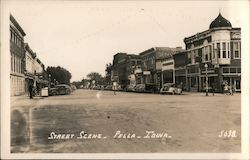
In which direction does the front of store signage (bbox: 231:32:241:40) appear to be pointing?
toward the camera

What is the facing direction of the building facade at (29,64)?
to the viewer's right

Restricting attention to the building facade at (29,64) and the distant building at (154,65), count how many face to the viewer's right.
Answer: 1

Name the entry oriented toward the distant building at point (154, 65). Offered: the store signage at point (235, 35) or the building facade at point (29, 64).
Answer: the building facade

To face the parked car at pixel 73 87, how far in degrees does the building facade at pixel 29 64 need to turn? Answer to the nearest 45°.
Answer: approximately 45° to its left

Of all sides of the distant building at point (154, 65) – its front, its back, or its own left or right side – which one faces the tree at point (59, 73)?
front

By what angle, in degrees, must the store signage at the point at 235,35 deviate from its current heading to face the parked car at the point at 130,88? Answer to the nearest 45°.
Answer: approximately 135° to its right

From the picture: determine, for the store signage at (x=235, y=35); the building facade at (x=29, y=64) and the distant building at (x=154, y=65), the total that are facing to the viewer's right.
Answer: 1

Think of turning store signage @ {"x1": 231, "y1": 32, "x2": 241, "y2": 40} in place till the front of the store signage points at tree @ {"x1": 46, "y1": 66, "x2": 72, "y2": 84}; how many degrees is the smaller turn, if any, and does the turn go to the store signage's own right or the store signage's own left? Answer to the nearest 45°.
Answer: approximately 90° to the store signage's own right
